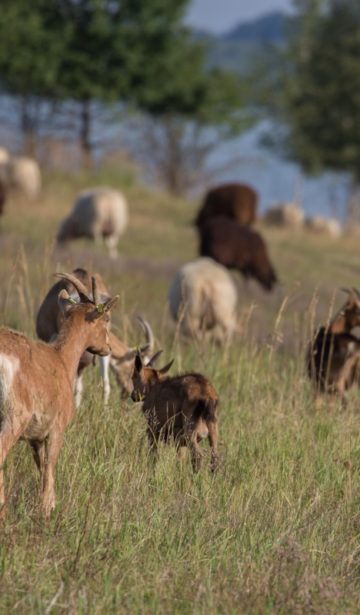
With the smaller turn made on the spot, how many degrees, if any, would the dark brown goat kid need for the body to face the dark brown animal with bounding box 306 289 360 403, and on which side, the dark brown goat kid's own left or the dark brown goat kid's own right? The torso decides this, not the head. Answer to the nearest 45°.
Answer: approximately 90° to the dark brown goat kid's own right

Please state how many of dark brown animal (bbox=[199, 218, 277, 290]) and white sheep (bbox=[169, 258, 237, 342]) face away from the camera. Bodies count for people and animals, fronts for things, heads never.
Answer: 1

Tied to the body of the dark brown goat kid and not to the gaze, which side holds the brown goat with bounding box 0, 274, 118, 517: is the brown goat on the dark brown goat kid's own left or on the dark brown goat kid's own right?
on the dark brown goat kid's own left

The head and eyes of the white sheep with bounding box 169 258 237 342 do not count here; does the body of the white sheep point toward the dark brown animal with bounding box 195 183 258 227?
yes

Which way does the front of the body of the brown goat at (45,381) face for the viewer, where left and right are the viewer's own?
facing away from the viewer and to the right of the viewer

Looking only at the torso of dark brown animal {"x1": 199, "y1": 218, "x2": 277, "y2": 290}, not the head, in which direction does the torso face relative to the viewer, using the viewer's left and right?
facing to the right of the viewer

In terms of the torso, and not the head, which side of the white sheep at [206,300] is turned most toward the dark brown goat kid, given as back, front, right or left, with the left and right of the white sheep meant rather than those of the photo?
back

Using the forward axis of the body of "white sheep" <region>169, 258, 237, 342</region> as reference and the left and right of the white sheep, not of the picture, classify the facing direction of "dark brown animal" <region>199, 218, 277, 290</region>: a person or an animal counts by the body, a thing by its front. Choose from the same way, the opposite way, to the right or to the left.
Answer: to the right

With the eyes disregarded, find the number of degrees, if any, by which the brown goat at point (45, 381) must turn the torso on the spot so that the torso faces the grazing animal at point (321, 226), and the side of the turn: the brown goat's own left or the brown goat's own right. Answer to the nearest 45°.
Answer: approximately 45° to the brown goat's own left

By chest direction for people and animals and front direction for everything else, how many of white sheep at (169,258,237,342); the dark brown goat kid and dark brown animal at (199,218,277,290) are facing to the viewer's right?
1

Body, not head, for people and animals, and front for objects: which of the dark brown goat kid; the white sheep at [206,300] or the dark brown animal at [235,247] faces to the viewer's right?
the dark brown animal

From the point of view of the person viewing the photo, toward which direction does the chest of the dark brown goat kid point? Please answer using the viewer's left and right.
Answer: facing away from the viewer and to the left of the viewer

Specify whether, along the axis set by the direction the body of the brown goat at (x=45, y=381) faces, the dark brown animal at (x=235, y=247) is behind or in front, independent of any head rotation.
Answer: in front

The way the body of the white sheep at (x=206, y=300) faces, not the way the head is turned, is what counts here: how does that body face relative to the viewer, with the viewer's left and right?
facing away from the viewer
